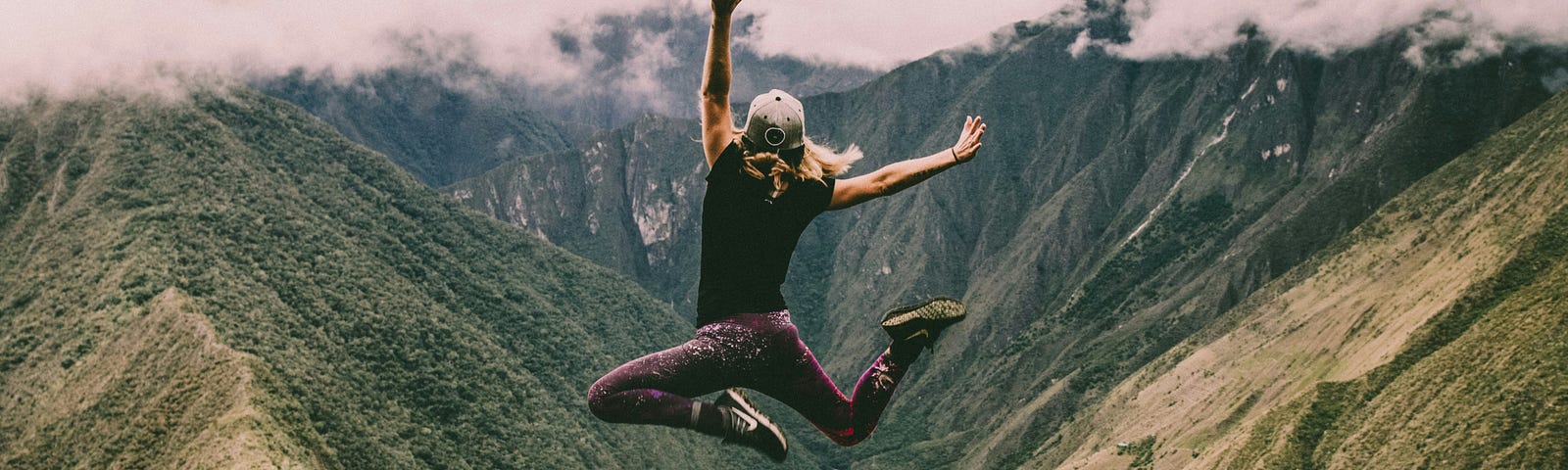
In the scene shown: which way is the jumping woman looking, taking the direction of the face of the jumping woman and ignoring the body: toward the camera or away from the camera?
away from the camera

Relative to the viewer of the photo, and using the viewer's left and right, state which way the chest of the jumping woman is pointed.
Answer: facing away from the viewer and to the left of the viewer
